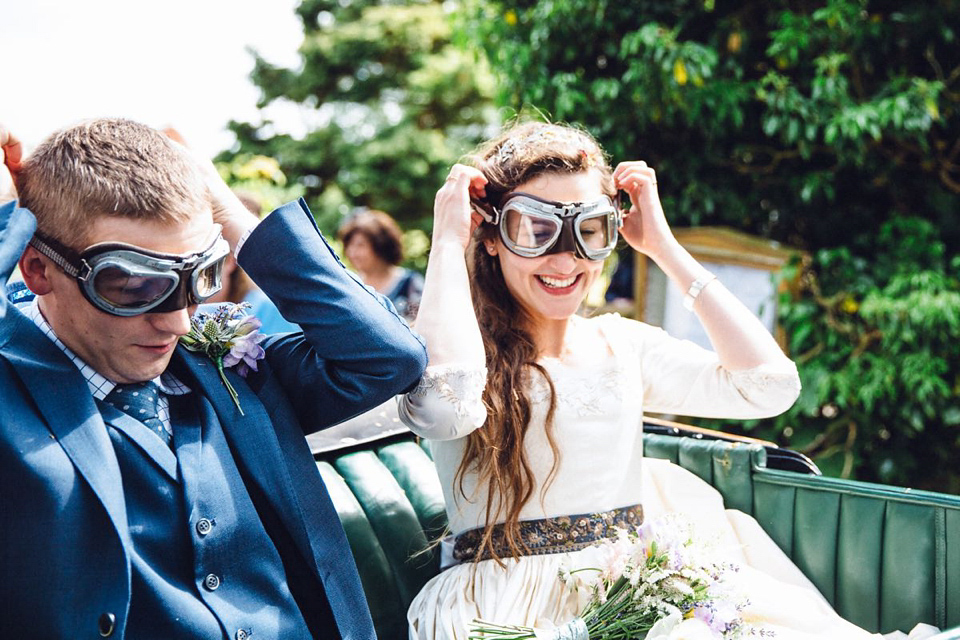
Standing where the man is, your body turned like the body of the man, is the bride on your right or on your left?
on your left

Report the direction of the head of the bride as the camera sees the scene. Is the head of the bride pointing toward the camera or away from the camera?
toward the camera

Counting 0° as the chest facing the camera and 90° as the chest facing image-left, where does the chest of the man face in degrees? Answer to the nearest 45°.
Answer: approximately 315°
